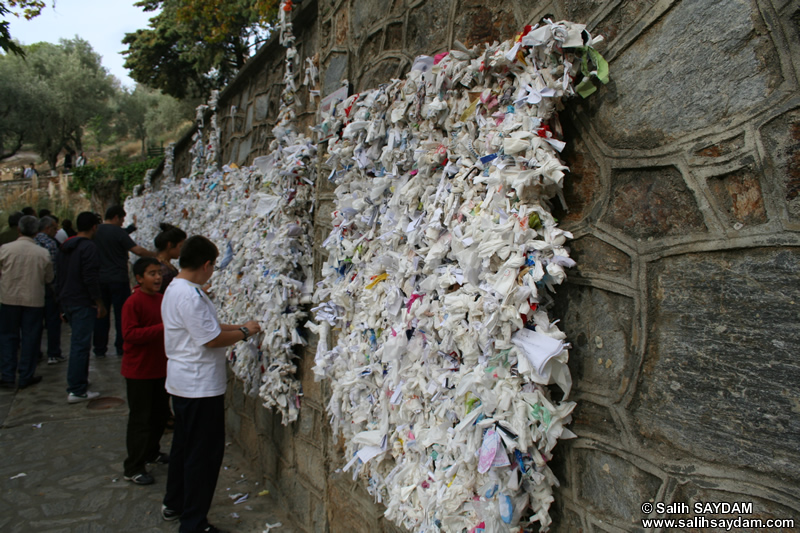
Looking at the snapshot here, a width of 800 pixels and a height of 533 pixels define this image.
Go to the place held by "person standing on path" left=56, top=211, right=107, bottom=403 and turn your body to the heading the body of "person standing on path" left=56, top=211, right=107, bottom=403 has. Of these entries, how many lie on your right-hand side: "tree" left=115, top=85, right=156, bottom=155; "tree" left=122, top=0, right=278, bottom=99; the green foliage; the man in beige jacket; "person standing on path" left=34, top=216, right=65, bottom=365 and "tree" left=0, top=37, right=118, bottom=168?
0

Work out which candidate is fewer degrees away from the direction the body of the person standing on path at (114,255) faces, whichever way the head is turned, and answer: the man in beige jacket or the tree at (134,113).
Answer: the tree

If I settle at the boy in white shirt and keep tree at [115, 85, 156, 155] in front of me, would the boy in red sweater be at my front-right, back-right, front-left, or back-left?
front-left

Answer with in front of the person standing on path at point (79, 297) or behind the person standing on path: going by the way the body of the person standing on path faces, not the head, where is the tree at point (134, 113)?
in front

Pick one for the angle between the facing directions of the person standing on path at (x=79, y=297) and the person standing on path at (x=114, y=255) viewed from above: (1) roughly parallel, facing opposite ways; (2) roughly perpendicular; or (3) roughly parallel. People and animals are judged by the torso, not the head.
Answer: roughly parallel

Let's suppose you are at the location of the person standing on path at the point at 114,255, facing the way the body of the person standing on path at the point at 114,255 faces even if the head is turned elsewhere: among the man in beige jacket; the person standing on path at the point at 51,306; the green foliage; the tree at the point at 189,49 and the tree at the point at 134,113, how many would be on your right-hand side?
0

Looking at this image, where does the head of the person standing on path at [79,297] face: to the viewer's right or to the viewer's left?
to the viewer's right

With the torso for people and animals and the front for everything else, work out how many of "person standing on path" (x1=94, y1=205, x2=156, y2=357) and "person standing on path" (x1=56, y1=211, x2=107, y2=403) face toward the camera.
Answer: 0

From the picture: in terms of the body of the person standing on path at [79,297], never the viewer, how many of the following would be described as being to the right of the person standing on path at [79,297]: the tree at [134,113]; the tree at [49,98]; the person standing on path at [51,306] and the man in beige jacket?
0

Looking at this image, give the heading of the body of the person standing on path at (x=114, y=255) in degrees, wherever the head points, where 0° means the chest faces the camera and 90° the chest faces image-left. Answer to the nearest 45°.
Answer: approximately 225°

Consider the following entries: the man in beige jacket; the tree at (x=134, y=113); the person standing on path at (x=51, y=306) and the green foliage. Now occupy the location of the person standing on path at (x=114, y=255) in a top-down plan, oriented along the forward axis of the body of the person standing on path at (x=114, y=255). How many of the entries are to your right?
0

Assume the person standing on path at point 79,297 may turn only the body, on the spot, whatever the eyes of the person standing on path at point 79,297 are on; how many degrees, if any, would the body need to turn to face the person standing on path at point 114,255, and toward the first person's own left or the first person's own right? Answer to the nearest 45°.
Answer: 0° — they already face them
